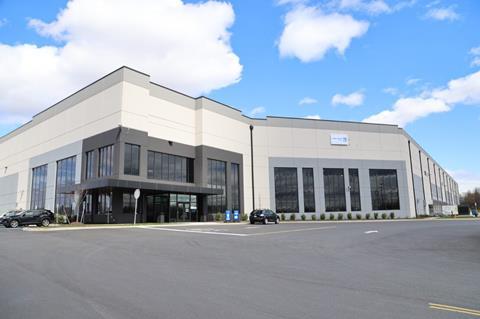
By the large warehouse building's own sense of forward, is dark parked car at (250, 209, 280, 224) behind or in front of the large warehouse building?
in front

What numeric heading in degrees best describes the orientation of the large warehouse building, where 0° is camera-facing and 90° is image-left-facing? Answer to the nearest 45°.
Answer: approximately 315°

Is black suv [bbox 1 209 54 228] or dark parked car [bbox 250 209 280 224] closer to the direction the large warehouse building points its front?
the dark parked car

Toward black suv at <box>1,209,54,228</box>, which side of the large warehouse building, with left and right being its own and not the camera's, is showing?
right
